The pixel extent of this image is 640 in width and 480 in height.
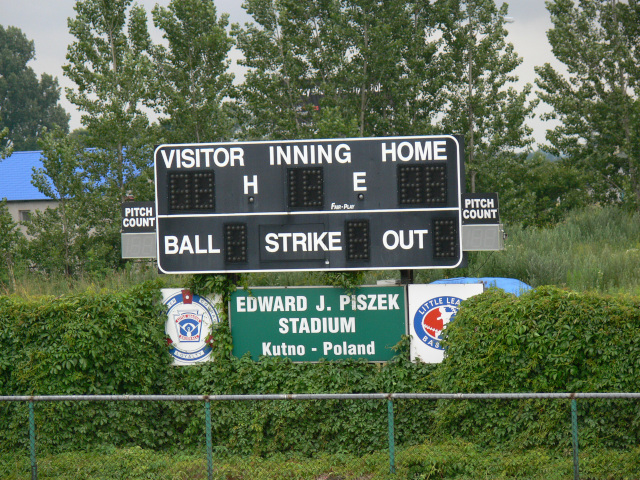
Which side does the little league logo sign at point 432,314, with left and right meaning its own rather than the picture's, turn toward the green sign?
right

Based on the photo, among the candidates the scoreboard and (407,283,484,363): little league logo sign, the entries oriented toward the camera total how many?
2

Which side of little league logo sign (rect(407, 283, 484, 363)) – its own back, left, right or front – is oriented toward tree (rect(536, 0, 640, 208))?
back

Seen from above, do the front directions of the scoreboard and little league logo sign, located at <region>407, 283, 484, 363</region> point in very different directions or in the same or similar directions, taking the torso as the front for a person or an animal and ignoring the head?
same or similar directions

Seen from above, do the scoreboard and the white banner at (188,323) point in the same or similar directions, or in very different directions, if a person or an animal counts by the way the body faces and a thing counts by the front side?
same or similar directions

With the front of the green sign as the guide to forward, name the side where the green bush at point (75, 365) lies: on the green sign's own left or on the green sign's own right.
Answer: on the green sign's own right

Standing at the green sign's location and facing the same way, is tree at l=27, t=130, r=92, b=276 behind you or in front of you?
behind

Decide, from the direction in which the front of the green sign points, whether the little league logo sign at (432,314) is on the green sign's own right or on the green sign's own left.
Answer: on the green sign's own left

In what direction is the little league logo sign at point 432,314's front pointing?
toward the camera

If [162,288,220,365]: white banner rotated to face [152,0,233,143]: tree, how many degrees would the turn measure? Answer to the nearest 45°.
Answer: approximately 180°

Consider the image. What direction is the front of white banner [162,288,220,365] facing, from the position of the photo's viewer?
facing the viewer

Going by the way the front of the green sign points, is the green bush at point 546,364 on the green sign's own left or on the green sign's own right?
on the green sign's own left
